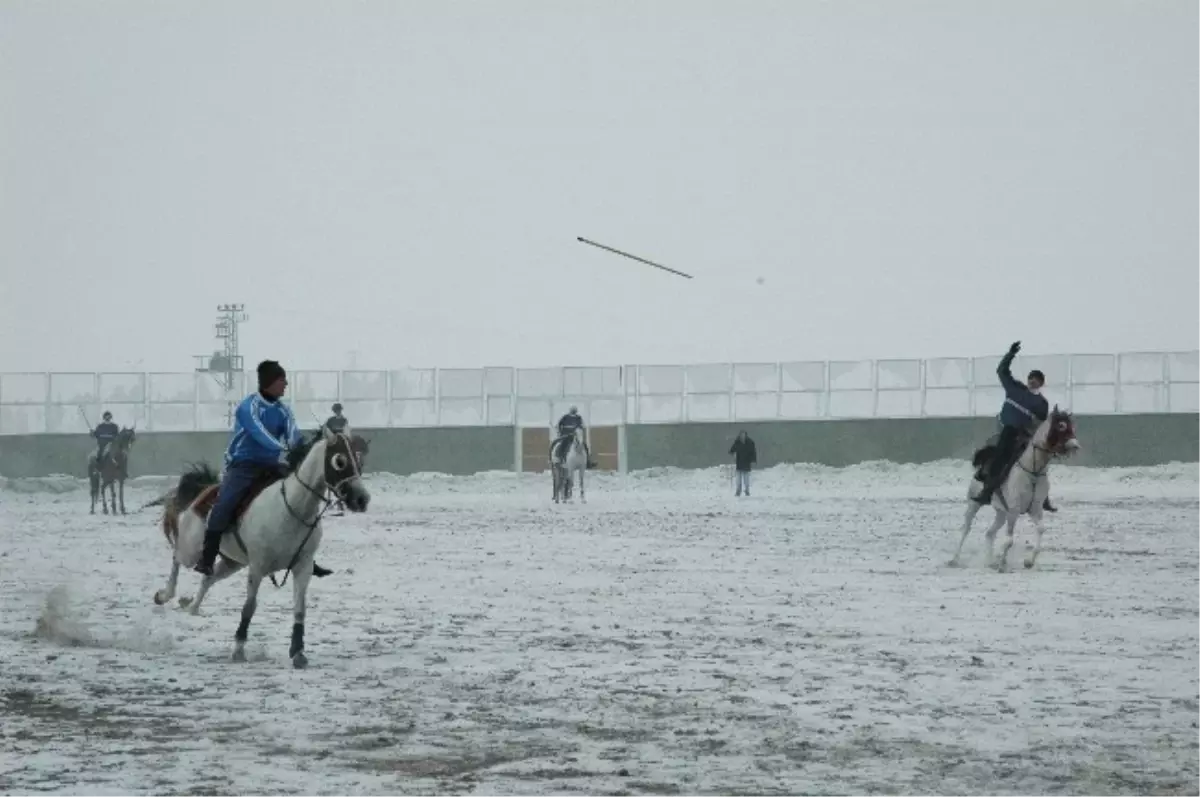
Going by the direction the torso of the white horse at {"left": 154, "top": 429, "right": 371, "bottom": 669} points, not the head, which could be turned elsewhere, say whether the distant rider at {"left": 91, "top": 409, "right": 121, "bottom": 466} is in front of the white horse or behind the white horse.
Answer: behind

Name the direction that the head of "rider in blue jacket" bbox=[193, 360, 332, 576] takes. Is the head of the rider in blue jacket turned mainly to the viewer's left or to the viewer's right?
to the viewer's right

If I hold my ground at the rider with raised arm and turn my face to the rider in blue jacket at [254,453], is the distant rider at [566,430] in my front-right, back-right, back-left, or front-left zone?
back-right

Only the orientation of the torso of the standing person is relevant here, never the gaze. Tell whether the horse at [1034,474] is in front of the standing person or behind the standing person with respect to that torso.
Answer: in front

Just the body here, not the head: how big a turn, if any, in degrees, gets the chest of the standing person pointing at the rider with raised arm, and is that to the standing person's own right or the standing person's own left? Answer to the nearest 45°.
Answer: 0° — they already face them

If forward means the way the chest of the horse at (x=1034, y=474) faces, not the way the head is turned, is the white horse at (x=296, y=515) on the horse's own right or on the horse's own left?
on the horse's own right

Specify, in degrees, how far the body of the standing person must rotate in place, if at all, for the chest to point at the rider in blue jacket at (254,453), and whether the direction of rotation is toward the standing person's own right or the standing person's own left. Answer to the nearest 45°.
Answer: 0° — they already face them

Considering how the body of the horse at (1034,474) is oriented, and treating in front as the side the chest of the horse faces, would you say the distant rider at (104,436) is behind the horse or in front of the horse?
behind

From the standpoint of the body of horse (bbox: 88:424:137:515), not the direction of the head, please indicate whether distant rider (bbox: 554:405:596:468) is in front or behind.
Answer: in front

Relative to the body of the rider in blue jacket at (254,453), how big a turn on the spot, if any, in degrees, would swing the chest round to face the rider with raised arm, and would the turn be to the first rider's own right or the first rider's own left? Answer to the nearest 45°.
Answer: approximately 90° to the first rider's own left

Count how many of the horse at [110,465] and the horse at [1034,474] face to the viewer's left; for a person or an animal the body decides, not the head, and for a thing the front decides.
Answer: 0
